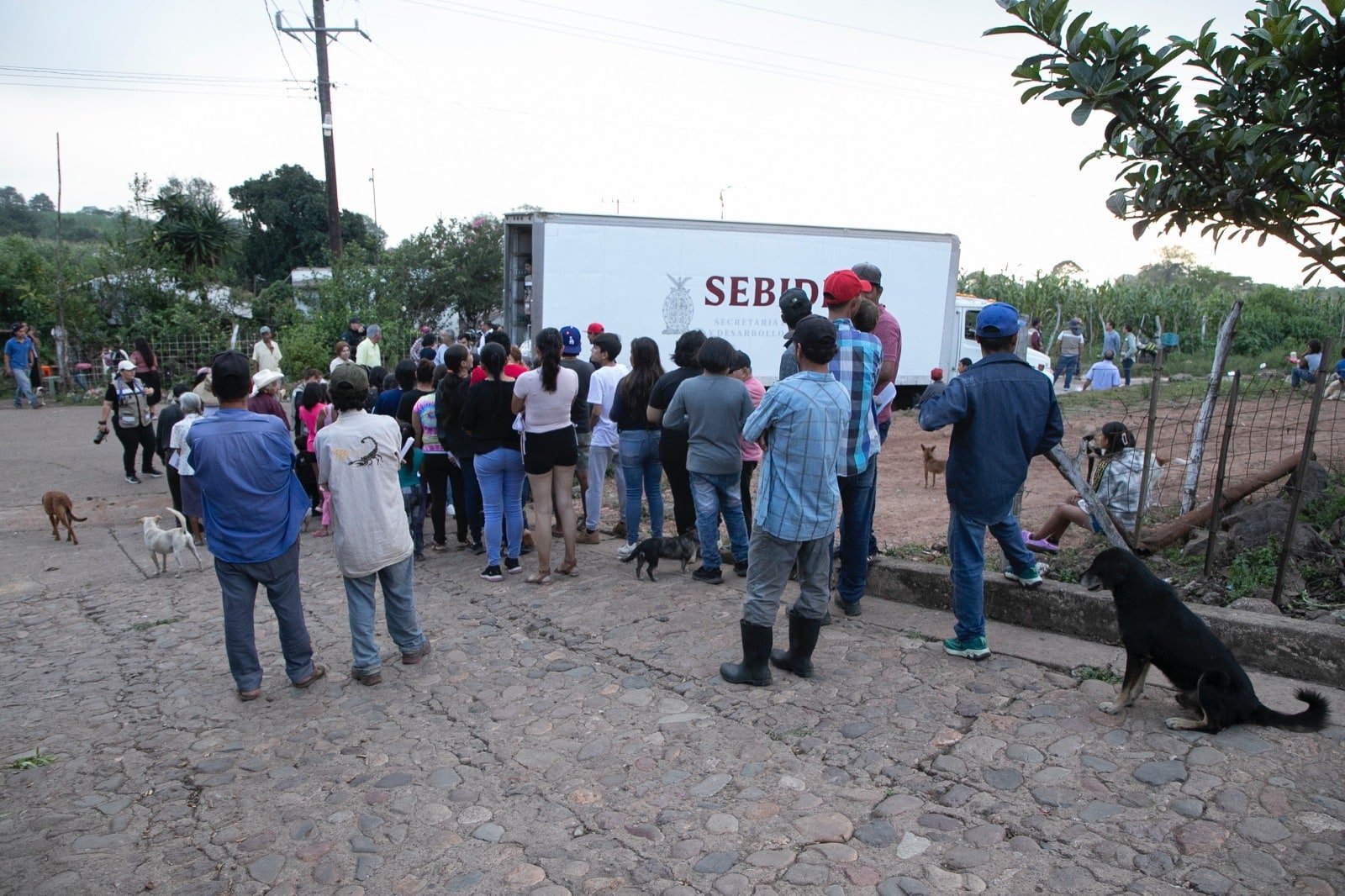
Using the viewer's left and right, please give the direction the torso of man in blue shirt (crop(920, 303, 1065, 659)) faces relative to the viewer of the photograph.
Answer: facing away from the viewer

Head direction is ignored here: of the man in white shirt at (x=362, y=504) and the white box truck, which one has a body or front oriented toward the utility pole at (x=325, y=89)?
the man in white shirt

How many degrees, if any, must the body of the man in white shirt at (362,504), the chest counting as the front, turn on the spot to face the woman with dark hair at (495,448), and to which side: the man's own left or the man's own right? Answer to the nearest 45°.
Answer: approximately 45° to the man's own right

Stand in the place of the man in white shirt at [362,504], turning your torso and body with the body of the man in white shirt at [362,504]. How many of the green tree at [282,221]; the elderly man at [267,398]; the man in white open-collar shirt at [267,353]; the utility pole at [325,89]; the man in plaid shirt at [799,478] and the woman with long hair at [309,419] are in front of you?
5

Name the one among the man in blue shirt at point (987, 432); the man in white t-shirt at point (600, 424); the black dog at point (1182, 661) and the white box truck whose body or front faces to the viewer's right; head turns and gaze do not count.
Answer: the white box truck

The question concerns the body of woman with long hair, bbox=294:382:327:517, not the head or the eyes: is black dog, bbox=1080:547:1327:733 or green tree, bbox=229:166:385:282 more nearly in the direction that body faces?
the green tree

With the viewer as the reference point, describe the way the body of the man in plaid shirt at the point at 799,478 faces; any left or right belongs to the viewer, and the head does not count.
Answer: facing away from the viewer and to the left of the viewer

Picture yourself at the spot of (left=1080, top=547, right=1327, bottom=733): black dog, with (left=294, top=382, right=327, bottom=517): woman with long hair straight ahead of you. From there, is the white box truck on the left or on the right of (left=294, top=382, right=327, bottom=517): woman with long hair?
right

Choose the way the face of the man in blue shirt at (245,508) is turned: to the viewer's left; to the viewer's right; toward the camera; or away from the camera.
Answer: away from the camera

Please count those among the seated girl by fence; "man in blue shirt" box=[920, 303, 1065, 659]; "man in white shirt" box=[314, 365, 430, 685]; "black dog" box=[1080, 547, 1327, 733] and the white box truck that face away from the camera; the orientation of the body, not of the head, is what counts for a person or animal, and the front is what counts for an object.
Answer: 2

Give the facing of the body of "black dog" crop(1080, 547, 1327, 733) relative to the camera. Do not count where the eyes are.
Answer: to the viewer's left

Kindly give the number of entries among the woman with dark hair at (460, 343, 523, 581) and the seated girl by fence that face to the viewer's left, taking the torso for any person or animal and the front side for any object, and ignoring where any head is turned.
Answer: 1

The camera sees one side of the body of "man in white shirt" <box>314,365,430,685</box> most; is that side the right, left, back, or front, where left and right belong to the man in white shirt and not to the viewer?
back

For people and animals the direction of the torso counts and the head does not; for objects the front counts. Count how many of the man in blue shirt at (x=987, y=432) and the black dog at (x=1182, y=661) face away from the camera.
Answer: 1

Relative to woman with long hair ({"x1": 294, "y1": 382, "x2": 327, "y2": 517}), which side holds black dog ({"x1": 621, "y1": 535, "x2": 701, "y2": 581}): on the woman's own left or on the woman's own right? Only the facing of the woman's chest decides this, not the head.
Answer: on the woman's own right
